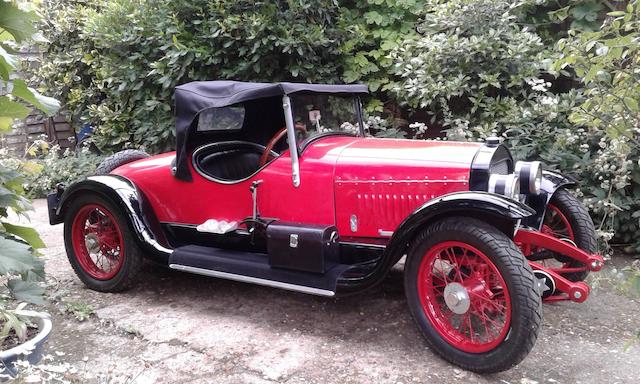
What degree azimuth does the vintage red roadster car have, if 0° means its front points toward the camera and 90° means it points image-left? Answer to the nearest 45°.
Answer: approximately 315°

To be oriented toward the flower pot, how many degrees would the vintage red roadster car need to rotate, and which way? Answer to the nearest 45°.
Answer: approximately 90° to its right

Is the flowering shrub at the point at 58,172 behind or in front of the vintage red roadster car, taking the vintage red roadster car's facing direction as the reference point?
behind

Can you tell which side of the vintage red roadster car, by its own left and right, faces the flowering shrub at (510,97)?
left

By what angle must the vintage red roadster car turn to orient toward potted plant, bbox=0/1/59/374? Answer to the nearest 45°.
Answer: approximately 90° to its right
